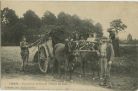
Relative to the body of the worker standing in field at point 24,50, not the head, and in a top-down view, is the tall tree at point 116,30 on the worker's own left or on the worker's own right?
on the worker's own left

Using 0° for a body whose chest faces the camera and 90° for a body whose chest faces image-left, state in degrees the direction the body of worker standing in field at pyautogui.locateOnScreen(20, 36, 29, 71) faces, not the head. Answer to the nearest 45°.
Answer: approximately 0°

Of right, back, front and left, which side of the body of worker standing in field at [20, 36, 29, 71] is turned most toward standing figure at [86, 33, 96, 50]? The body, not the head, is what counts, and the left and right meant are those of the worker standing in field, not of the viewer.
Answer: left
